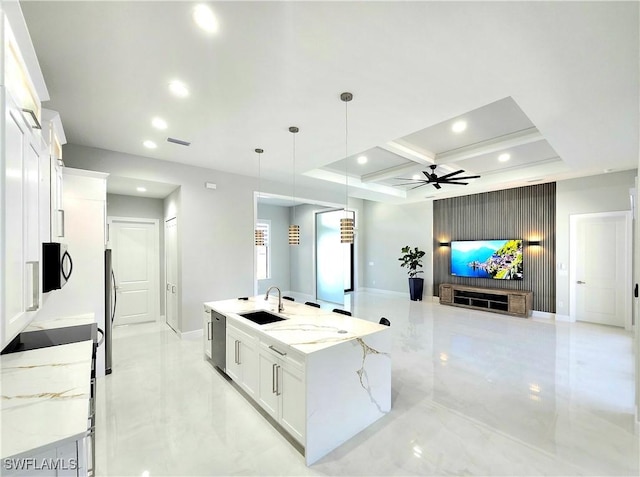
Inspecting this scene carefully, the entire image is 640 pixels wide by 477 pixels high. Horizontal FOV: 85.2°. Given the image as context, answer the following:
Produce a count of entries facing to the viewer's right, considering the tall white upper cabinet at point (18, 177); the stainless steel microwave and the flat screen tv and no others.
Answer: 2

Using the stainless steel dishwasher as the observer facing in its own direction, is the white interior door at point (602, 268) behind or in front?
behind

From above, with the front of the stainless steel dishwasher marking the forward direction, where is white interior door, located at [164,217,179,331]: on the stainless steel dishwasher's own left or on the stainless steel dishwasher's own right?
on the stainless steel dishwasher's own right

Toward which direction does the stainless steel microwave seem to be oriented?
to the viewer's right

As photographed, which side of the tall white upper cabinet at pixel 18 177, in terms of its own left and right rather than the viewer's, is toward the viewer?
right

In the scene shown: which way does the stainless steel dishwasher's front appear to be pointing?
to the viewer's left

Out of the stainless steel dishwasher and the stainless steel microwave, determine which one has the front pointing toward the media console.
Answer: the stainless steel microwave

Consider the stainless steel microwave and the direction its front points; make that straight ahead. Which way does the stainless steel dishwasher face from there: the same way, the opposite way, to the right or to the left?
the opposite way
